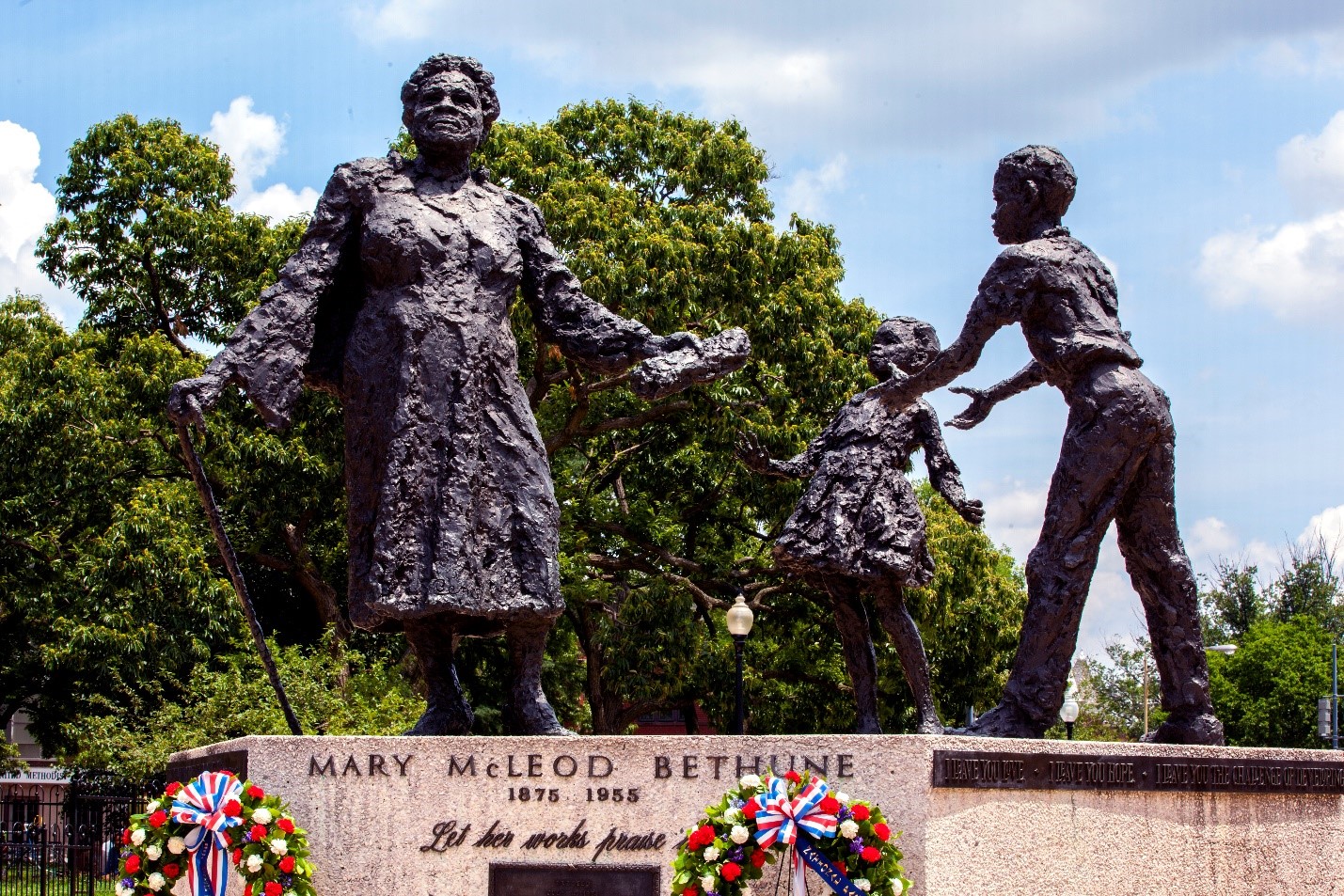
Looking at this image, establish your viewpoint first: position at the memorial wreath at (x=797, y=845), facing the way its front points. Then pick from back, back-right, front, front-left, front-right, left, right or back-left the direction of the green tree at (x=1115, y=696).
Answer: back

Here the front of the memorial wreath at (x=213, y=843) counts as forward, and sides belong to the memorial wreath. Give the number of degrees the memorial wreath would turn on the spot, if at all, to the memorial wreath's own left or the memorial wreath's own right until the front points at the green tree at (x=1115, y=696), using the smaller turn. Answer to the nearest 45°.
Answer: approximately 135° to the memorial wreath's own left

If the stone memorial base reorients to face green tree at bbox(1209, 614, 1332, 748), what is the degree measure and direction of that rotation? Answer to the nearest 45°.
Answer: approximately 180°

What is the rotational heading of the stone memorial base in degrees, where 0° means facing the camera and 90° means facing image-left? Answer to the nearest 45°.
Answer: approximately 0°

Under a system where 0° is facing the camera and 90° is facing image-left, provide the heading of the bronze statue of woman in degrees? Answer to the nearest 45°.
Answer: approximately 0°

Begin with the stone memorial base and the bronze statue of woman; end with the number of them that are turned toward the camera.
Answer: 2
